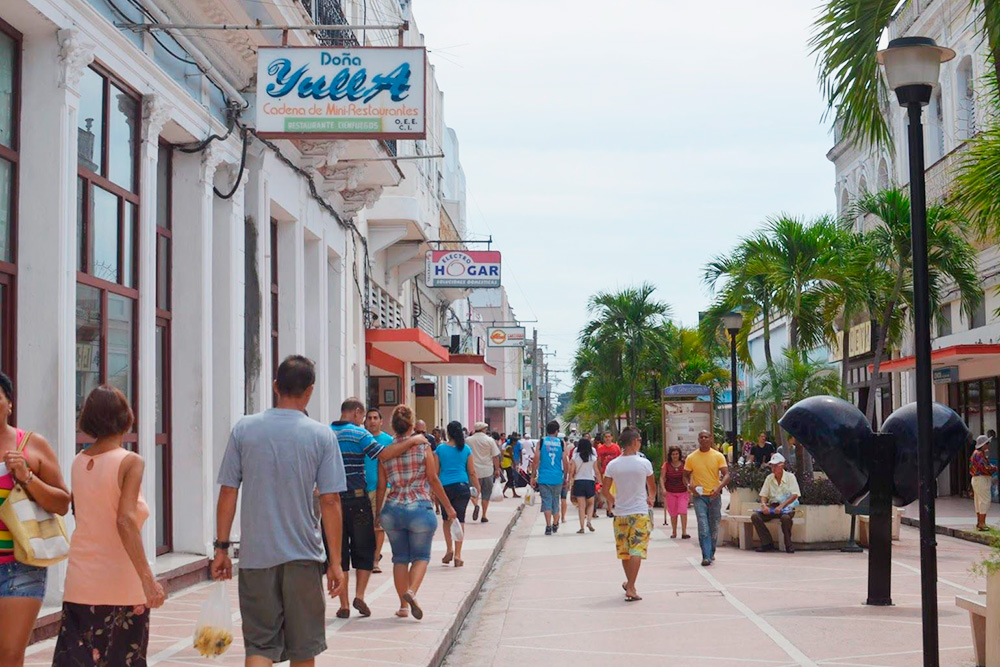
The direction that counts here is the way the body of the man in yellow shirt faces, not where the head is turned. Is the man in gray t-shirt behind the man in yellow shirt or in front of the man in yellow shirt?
in front

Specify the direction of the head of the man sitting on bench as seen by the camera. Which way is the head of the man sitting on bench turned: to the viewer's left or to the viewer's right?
to the viewer's left

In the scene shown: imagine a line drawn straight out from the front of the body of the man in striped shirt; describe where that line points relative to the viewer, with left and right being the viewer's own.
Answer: facing away from the viewer and to the right of the viewer

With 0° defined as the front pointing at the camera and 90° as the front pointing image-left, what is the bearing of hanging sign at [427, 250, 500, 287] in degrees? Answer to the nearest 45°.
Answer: approximately 0°

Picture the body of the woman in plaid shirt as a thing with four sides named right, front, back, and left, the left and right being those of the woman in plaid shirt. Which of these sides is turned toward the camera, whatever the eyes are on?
back

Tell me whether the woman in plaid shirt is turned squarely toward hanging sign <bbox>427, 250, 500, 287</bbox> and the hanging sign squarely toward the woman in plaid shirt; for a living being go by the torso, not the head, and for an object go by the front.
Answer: yes

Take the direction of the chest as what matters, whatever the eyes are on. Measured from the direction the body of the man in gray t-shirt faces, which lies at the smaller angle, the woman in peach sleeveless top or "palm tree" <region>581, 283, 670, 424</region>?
the palm tree

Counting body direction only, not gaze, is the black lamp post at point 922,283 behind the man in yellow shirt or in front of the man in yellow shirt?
in front

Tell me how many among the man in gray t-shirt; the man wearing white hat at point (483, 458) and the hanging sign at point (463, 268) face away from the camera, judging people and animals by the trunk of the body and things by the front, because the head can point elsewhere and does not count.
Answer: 2

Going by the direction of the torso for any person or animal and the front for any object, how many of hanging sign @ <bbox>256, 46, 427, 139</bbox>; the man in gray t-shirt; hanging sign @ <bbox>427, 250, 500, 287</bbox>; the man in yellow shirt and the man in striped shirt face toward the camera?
3

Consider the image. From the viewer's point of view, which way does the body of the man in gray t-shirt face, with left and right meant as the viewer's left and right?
facing away from the viewer

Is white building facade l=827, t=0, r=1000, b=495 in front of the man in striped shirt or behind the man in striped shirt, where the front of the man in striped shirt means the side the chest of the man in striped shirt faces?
in front

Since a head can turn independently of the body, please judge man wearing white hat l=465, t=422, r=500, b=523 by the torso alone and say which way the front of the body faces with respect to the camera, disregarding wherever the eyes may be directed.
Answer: away from the camera
